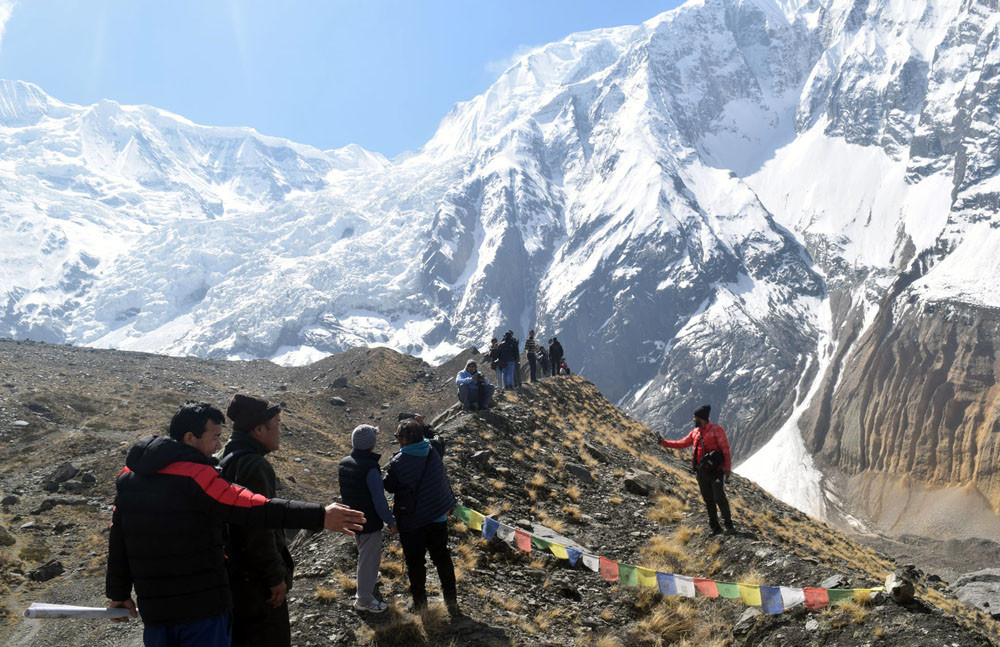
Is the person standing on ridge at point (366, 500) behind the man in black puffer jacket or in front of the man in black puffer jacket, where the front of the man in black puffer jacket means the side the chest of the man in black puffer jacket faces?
in front

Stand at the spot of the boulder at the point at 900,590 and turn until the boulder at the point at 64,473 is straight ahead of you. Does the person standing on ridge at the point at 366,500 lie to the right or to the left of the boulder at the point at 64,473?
left

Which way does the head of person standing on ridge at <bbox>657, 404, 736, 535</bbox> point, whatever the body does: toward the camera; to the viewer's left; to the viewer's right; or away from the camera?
to the viewer's left

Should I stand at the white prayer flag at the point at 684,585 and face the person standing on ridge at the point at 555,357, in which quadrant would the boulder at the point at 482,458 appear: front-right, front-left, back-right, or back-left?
front-left

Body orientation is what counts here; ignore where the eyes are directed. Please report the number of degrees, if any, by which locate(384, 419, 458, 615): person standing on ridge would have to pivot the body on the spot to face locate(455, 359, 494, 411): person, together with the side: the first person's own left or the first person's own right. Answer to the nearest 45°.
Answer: approximately 45° to the first person's own right

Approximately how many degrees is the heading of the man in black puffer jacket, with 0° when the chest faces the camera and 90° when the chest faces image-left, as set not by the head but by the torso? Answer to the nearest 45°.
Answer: approximately 225°

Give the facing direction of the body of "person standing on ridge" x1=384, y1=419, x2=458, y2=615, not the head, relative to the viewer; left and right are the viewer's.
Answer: facing away from the viewer and to the left of the viewer

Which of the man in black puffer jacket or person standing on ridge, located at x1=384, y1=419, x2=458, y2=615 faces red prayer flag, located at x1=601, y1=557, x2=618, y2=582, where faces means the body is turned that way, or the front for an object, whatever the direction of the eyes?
the man in black puffer jacket

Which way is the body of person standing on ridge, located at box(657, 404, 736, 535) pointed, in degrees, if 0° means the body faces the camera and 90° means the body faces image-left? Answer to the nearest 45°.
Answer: approximately 45°
